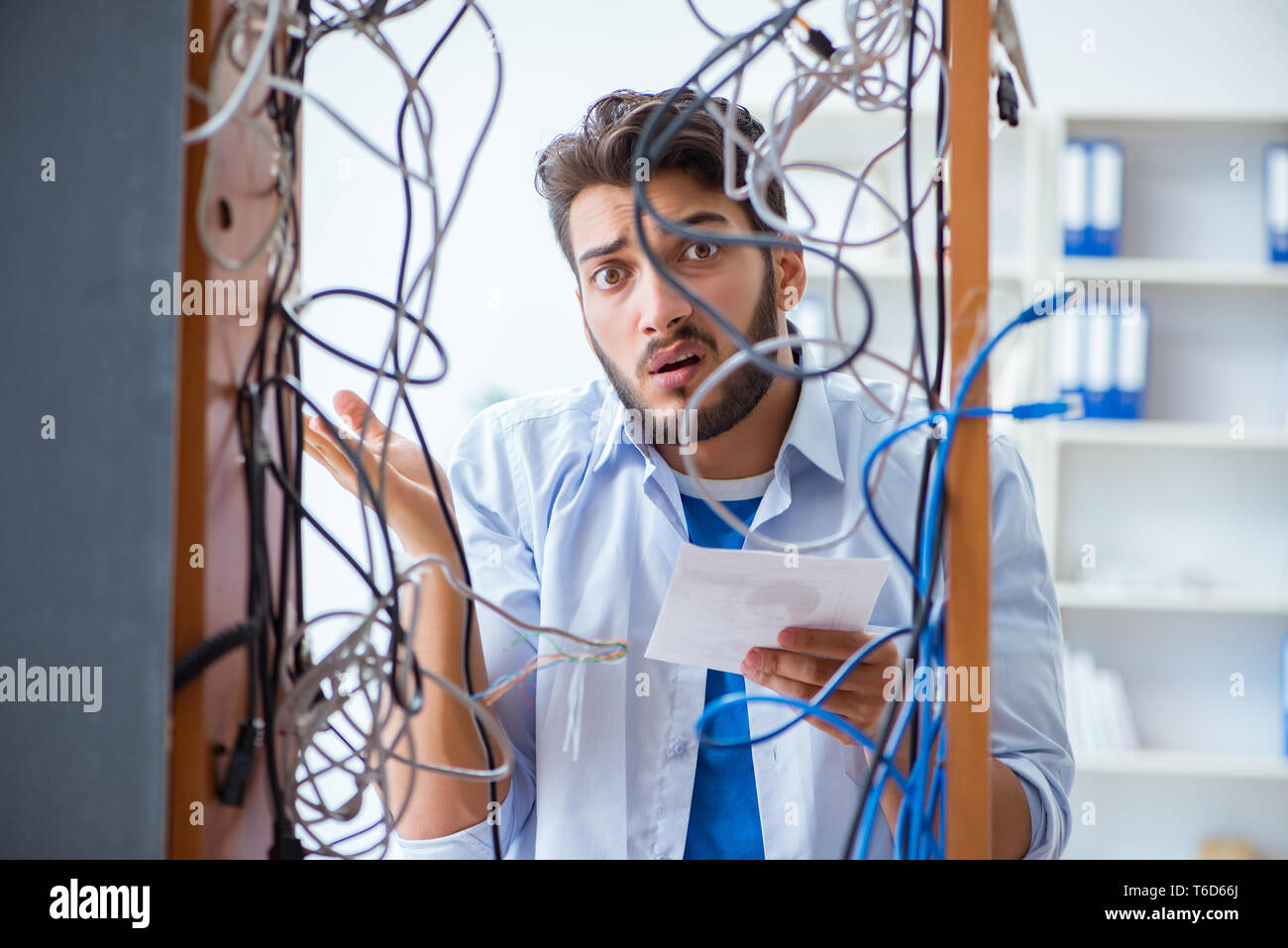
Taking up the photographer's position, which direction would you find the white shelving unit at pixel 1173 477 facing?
facing the viewer

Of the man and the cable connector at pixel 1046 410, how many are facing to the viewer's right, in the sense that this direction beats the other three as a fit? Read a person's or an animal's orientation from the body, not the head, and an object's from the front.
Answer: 1

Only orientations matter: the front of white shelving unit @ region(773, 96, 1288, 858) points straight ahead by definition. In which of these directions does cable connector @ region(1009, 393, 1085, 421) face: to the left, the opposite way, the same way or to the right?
to the left

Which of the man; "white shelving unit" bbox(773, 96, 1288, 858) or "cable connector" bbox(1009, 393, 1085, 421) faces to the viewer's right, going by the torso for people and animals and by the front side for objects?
the cable connector

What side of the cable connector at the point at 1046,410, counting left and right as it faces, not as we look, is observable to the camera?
right

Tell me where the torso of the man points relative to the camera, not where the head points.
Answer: toward the camera

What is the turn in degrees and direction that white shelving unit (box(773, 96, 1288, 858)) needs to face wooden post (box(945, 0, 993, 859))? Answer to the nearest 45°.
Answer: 0° — it already faces it

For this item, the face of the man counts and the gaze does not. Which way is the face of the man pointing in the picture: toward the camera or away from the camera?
toward the camera

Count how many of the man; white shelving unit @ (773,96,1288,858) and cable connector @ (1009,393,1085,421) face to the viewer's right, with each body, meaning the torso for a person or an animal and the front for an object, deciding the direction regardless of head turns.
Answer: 1

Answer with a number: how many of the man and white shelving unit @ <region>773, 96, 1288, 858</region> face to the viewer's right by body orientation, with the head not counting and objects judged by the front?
0

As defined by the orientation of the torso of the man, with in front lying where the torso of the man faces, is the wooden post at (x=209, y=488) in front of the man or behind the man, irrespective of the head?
in front

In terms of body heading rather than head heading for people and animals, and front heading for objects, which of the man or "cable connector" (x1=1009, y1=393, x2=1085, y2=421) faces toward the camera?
the man

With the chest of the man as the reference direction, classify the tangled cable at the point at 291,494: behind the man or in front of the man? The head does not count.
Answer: in front

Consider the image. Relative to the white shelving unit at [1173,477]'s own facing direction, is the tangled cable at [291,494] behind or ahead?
ahead
